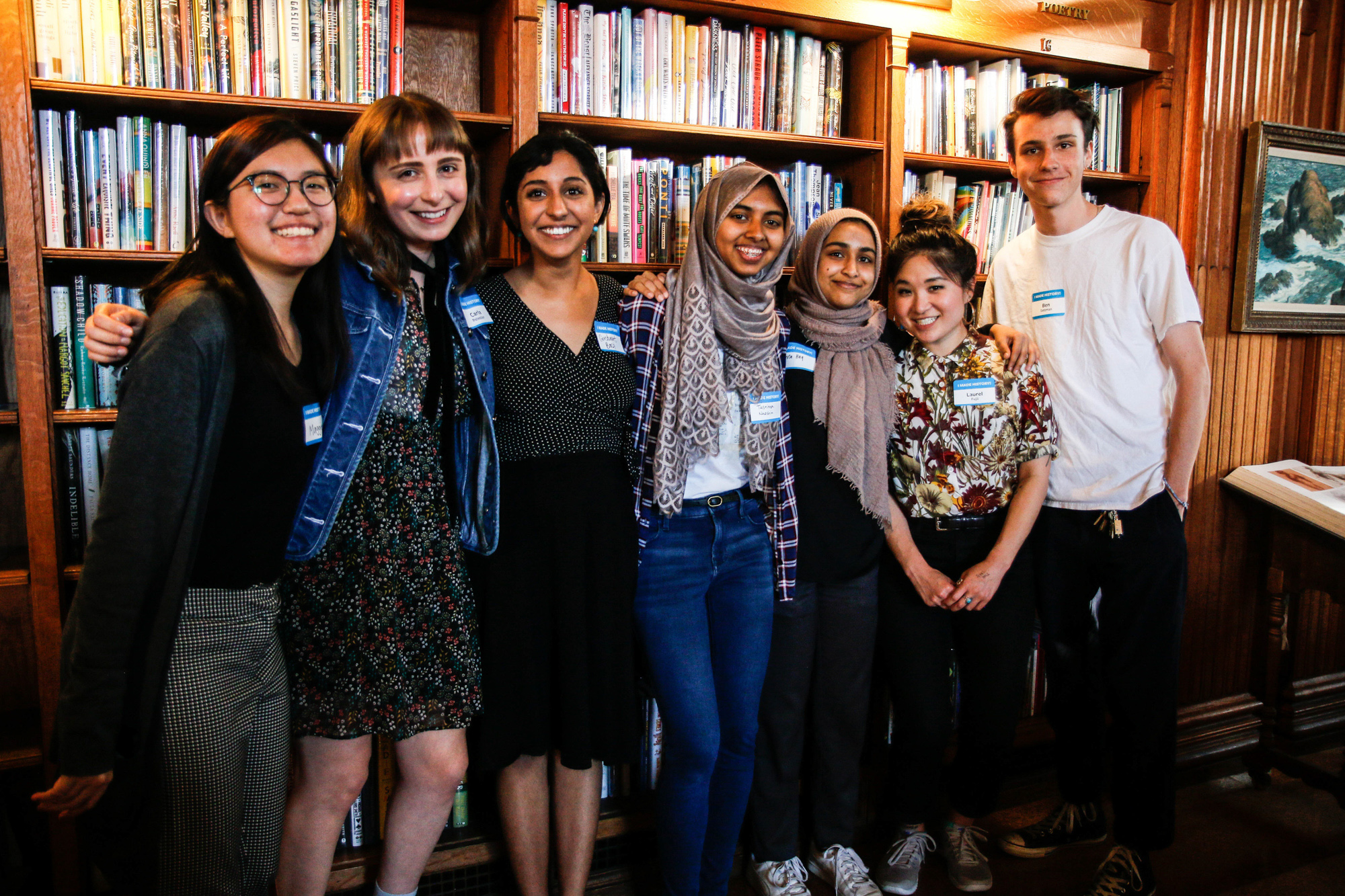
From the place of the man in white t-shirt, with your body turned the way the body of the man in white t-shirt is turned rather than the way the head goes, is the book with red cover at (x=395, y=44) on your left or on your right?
on your right

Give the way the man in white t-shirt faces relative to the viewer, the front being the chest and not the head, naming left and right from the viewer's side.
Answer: facing the viewer

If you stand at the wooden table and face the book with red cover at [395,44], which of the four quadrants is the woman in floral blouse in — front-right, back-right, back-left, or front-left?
front-left

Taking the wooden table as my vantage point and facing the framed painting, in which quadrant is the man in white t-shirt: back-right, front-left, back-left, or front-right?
back-left

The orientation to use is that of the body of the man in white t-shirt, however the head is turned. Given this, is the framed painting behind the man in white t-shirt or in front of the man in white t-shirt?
behind

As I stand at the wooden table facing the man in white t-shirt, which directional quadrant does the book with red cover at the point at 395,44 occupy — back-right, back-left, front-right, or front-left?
front-right
